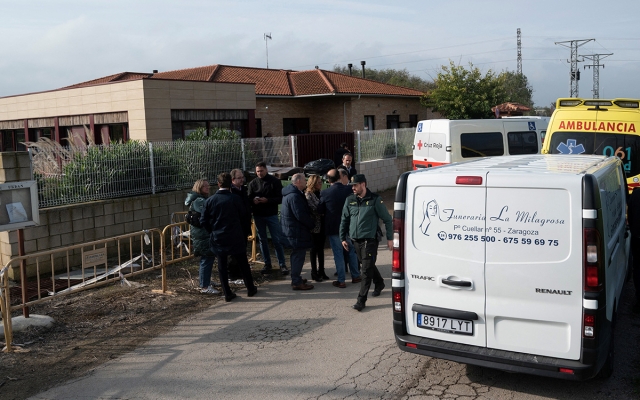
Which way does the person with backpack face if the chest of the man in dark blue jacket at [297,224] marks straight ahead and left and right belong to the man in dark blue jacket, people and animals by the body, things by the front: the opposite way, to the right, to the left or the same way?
the same way

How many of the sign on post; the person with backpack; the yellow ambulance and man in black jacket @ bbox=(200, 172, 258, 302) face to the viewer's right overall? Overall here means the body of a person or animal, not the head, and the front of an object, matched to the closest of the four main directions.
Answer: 1

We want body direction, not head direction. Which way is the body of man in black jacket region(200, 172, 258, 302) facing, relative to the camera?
away from the camera

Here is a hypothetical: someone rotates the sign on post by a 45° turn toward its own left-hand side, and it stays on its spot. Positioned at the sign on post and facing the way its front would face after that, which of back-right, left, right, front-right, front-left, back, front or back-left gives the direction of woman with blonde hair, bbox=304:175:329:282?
front-left

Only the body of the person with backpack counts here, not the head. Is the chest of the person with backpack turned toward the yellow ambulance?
yes

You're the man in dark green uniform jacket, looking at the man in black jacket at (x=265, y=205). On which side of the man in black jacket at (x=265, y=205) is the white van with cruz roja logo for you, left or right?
right

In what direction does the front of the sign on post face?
toward the camera

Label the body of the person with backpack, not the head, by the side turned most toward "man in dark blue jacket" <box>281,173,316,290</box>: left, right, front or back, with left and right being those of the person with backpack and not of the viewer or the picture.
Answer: front

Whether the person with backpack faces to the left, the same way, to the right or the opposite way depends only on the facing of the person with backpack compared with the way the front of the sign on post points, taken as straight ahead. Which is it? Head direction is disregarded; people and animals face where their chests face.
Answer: to the left

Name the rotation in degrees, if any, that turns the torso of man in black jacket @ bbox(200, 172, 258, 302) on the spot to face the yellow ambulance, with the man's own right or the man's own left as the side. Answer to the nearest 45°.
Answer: approximately 90° to the man's own right

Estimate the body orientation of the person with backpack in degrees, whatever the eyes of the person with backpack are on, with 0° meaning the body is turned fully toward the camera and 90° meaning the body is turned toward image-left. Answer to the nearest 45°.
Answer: approximately 270°

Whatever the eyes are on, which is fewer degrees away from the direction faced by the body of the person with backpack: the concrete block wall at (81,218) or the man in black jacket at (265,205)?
the man in black jacket
